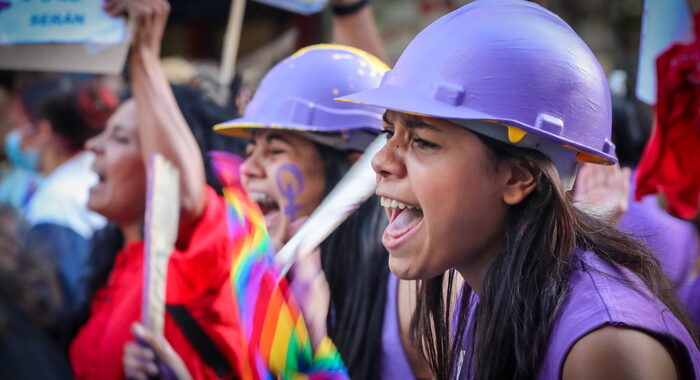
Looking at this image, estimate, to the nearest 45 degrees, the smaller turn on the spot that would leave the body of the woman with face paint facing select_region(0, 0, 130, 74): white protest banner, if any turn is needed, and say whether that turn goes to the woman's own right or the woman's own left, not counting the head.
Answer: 0° — they already face it

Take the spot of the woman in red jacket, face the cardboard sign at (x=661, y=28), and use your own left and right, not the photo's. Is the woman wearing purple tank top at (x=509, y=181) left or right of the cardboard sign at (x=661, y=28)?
right

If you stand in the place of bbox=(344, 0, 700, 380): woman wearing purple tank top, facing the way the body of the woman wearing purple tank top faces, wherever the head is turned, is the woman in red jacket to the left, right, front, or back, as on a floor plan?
front

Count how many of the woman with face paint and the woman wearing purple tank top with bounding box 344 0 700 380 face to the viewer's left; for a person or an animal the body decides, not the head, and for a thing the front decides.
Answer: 2

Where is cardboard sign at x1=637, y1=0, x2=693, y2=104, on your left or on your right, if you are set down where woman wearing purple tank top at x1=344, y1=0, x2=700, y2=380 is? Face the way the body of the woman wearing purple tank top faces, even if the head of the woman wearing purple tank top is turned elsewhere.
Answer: on your right

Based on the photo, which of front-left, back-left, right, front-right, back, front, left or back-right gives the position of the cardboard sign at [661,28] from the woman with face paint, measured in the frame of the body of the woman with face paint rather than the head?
back

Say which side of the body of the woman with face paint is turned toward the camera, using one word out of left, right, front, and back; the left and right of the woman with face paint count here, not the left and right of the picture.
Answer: left

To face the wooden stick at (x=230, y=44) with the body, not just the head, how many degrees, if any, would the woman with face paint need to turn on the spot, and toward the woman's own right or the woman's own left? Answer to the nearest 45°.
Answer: approximately 90° to the woman's own right

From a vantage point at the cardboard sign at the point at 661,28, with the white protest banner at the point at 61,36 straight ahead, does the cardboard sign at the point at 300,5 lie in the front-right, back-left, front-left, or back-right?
front-right

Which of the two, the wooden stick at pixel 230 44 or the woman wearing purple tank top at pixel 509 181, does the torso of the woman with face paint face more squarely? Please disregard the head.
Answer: the wooden stick

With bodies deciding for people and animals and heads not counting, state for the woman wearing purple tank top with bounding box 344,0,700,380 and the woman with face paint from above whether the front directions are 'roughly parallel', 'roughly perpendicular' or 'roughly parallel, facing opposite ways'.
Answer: roughly parallel

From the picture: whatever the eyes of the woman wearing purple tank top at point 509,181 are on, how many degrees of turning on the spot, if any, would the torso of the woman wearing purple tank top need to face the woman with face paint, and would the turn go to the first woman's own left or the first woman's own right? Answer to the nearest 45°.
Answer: approximately 45° to the first woman's own right

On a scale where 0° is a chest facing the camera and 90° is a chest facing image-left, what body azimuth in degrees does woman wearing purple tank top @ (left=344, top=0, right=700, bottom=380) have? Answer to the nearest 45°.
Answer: approximately 90°
